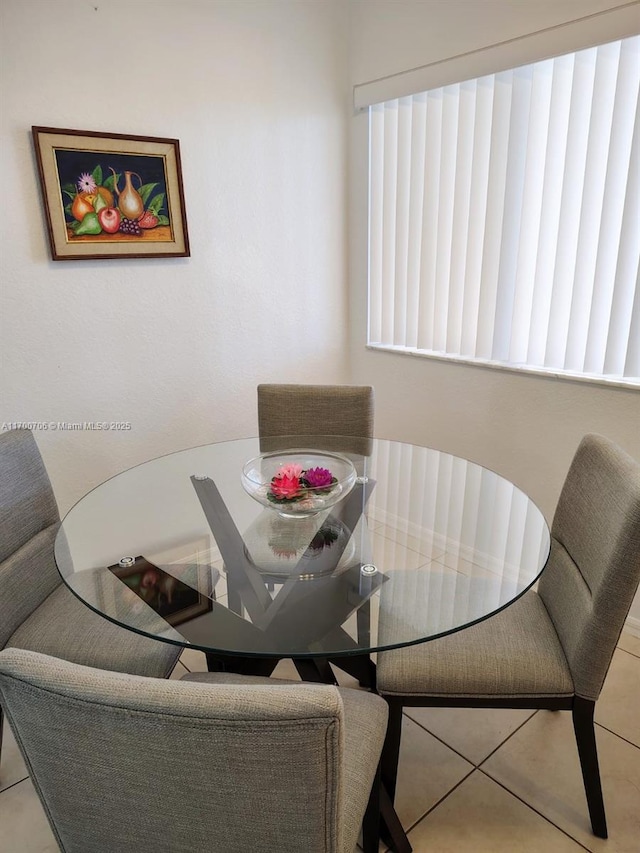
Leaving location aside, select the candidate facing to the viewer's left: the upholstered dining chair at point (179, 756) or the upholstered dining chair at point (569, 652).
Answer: the upholstered dining chair at point (569, 652)

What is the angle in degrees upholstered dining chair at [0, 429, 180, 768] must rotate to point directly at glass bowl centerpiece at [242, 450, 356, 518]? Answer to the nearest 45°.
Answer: approximately 45° to its left

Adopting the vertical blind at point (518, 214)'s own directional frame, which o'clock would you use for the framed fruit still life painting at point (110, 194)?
The framed fruit still life painting is roughly at 1 o'clock from the vertical blind.

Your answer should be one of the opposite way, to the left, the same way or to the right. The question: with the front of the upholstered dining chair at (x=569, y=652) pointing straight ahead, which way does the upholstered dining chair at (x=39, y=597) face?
the opposite way

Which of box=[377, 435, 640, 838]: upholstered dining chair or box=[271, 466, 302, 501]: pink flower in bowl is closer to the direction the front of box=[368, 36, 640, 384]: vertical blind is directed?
the pink flower in bowl

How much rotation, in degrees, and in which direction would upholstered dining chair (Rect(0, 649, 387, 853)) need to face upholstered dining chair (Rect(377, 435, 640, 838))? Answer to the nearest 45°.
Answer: approximately 45° to its right

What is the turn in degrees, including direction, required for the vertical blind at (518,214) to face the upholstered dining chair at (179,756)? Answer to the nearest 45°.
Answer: approximately 45° to its left

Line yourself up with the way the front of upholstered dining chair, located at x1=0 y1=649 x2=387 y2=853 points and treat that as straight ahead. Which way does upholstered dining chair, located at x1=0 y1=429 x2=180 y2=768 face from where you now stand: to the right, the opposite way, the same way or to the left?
to the right

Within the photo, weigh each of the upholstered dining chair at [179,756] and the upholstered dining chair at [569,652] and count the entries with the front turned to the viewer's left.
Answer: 1

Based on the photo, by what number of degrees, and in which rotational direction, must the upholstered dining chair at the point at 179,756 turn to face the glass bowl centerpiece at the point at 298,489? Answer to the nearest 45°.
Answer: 0° — it already faces it

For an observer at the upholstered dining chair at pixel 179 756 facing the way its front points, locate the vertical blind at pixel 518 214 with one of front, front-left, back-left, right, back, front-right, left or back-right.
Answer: front

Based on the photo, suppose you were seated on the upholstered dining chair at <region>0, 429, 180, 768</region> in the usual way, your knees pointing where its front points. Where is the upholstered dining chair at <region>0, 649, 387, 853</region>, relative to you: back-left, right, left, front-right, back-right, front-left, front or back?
front-right

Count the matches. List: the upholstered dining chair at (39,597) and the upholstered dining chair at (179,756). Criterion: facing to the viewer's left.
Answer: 0

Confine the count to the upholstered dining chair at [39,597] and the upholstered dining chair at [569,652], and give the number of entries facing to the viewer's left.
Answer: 1

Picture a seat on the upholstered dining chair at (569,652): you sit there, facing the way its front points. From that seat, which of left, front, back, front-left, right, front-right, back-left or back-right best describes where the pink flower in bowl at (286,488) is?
front

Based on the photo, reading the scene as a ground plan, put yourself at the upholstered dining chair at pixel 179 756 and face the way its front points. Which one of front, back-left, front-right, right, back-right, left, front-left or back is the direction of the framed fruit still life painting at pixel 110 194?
front-left

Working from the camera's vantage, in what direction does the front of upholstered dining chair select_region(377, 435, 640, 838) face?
facing to the left of the viewer

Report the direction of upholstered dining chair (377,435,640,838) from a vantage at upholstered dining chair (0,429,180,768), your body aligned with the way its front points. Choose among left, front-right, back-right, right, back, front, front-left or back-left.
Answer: front

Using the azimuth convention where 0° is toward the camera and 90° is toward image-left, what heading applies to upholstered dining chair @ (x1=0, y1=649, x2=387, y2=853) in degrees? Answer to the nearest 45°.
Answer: approximately 225°

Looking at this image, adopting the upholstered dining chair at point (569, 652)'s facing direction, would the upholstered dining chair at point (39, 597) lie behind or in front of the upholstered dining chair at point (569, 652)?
in front
